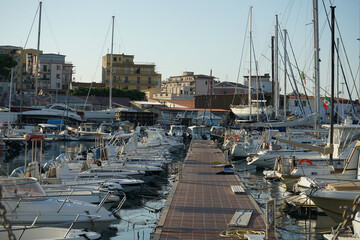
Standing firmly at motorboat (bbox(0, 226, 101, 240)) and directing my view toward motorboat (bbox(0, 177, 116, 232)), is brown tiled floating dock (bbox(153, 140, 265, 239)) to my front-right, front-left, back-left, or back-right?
front-right

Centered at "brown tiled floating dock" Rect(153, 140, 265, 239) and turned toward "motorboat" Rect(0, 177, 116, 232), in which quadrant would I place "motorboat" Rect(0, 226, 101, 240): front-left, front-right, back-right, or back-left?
front-left

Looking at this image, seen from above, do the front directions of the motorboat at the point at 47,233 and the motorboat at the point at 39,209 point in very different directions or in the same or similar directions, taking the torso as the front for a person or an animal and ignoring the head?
same or similar directions

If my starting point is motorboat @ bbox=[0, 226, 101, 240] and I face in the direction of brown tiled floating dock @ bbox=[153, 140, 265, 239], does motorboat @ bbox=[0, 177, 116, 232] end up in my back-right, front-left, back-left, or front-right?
front-left
